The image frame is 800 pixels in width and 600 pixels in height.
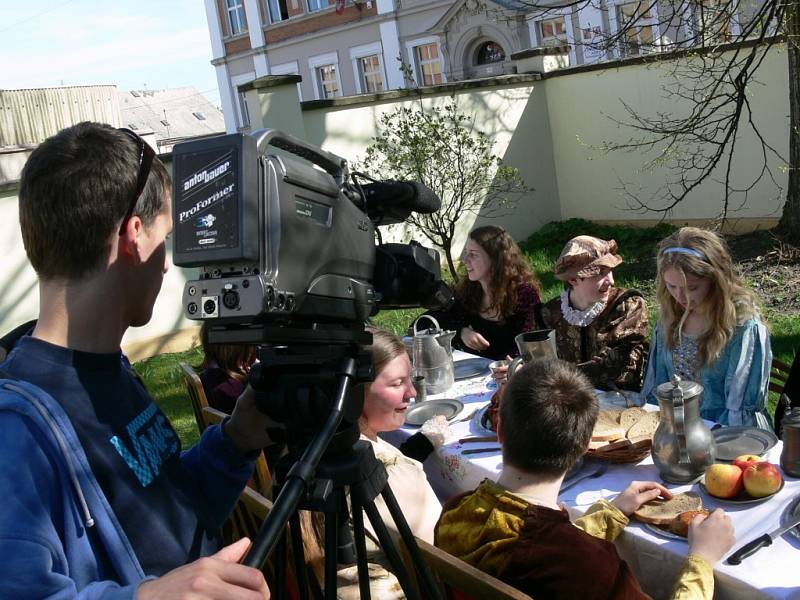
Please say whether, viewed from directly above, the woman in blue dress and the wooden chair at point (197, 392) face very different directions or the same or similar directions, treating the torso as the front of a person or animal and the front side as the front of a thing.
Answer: very different directions

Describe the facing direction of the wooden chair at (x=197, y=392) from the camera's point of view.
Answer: facing to the right of the viewer

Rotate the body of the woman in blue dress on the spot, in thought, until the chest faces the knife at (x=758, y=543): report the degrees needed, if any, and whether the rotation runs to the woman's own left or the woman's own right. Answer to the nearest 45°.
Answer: approximately 45° to the woman's own left

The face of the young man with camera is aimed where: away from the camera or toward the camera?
away from the camera

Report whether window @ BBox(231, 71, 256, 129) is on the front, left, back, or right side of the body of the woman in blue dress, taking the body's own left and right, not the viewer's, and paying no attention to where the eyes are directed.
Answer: right

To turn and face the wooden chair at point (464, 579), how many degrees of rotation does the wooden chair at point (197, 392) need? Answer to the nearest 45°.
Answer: approximately 90° to its right

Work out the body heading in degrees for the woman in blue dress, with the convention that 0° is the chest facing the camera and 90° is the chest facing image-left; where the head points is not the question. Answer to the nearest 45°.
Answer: approximately 45°

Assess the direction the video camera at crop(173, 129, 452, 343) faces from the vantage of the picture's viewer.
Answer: facing away from the viewer and to the right of the viewer

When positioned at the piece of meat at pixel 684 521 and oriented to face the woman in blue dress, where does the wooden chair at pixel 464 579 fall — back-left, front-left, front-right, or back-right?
back-left

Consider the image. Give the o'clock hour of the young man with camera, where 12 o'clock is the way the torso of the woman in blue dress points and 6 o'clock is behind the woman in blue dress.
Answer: The young man with camera is roughly at 11 o'clock from the woman in blue dress.

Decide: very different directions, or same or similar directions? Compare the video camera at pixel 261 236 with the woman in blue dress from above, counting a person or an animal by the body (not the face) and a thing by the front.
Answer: very different directions

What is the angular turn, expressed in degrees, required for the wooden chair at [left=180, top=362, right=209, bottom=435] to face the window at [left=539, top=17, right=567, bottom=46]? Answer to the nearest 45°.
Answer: approximately 45° to its left

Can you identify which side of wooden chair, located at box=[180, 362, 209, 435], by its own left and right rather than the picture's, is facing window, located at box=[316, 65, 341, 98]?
left
